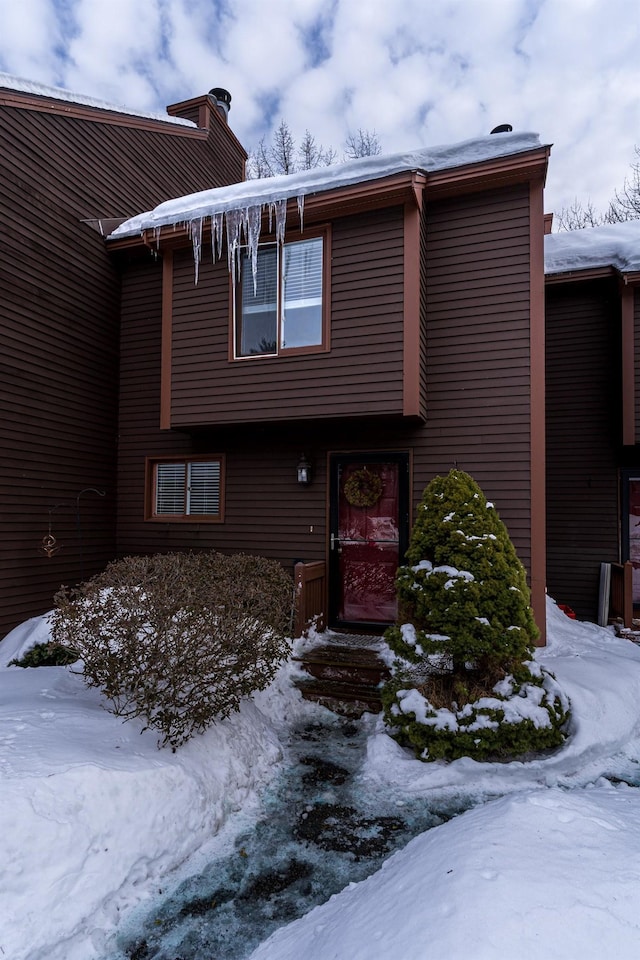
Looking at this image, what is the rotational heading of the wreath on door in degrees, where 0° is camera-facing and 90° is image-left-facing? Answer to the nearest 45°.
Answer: approximately 0°

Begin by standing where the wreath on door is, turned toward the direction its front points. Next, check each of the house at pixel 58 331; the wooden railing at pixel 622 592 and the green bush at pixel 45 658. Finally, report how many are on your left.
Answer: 1

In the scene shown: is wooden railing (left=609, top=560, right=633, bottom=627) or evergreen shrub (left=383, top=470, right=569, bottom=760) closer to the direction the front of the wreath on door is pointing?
the evergreen shrub

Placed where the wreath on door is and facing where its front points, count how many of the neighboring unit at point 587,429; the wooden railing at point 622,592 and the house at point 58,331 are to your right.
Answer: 1

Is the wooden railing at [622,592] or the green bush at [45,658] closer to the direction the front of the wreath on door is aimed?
the green bush

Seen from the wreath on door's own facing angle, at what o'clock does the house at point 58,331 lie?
The house is roughly at 3 o'clock from the wreath on door.

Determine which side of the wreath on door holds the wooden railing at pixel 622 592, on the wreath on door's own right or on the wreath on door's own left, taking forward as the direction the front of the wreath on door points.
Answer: on the wreath on door's own left
